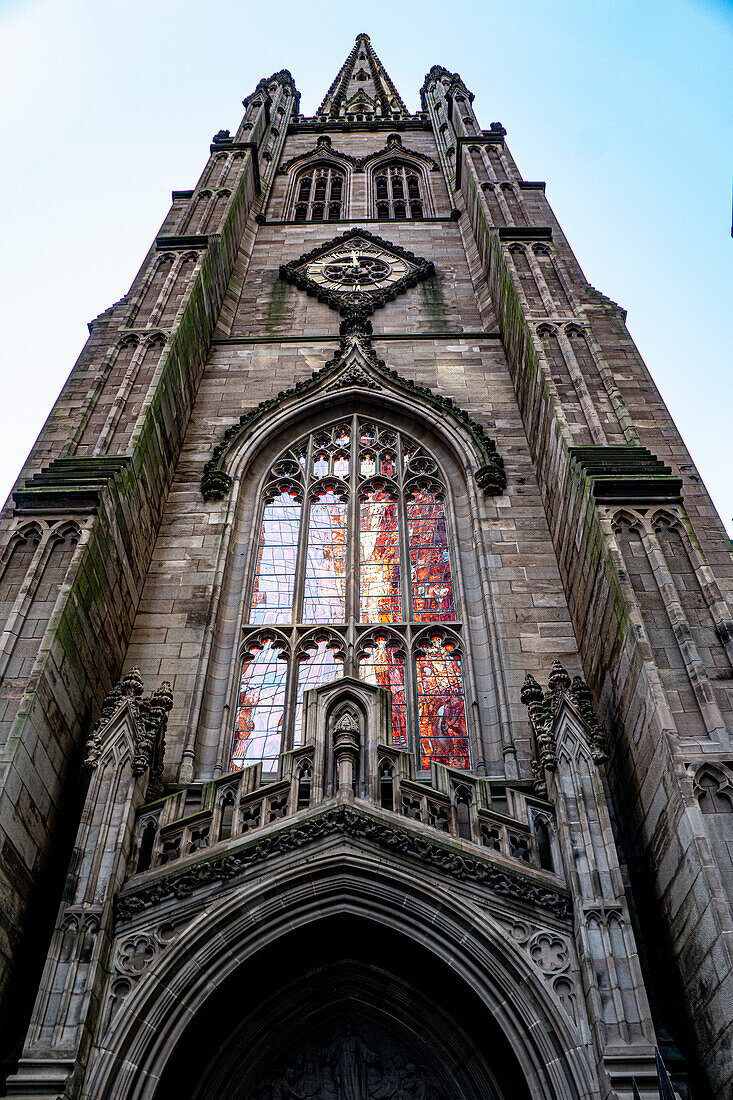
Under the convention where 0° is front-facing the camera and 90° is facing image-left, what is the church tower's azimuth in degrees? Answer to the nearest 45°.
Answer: approximately 0°
